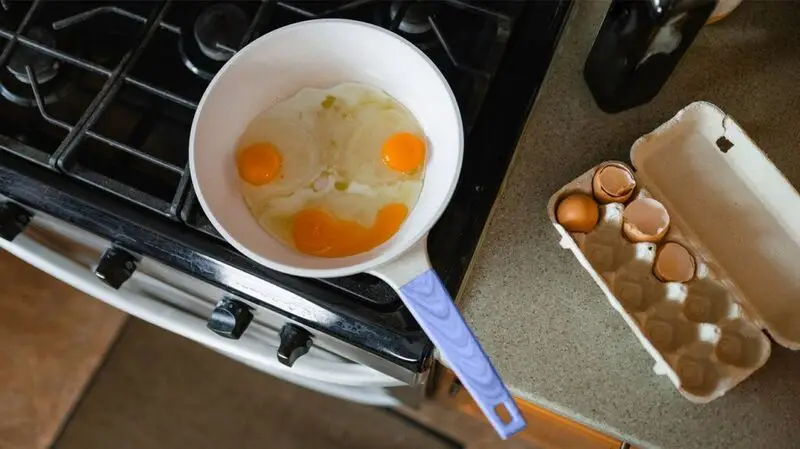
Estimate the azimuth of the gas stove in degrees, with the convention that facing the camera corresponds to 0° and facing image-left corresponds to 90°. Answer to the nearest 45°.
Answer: approximately 45°
